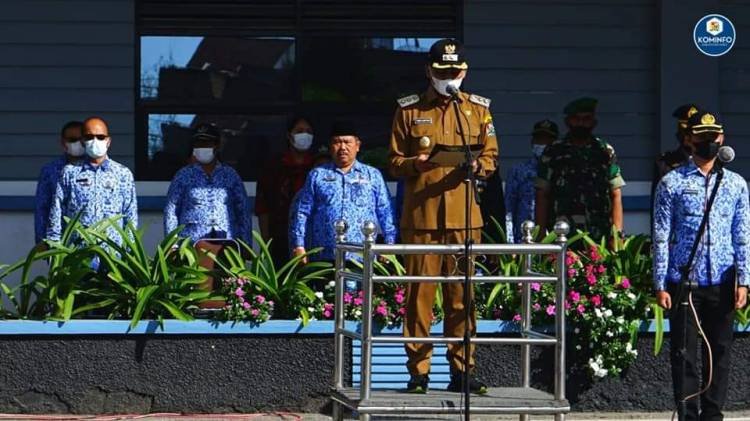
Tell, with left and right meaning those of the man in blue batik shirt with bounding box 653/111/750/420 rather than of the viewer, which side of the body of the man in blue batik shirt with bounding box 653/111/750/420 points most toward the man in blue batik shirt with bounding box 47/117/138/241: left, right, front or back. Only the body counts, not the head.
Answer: right

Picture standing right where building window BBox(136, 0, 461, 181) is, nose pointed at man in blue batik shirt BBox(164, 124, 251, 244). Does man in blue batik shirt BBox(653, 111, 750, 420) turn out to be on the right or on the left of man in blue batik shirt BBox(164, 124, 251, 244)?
left

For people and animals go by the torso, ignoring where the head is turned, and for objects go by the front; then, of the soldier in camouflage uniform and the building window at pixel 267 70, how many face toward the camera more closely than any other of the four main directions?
2

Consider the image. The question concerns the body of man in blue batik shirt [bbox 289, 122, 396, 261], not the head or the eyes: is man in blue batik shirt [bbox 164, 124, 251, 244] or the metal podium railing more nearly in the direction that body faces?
the metal podium railing

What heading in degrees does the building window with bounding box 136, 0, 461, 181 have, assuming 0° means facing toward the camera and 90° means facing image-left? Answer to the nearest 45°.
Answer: approximately 0°

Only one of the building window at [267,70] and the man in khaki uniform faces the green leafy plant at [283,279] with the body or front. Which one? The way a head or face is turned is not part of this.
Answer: the building window

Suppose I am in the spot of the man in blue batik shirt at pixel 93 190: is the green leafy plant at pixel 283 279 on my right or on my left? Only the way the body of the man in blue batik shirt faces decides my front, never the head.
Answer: on my left

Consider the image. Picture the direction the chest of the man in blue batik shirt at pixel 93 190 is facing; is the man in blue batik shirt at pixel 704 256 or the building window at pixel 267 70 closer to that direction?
the man in blue batik shirt

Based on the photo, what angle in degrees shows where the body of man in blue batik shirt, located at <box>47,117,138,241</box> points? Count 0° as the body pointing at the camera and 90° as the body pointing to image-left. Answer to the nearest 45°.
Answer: approximately 0°
